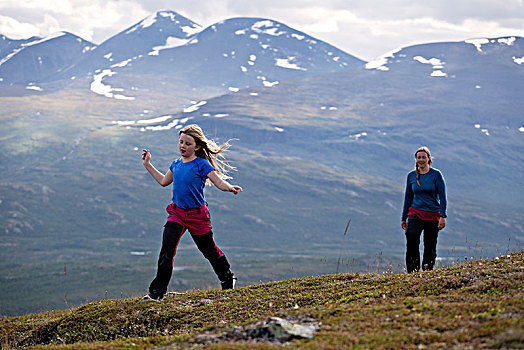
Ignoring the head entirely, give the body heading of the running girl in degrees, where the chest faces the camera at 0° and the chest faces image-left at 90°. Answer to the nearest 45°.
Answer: approximately 45°

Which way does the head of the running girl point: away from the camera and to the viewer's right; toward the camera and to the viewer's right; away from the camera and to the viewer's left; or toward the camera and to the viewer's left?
toward the camera and to the viewer's left

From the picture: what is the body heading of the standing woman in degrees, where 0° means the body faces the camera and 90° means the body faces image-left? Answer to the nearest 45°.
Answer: approximately 0°

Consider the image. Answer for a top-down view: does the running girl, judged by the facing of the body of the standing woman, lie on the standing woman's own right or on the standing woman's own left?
on the standing woman's own right

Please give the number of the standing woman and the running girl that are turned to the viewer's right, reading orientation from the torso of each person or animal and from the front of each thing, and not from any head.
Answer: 0
